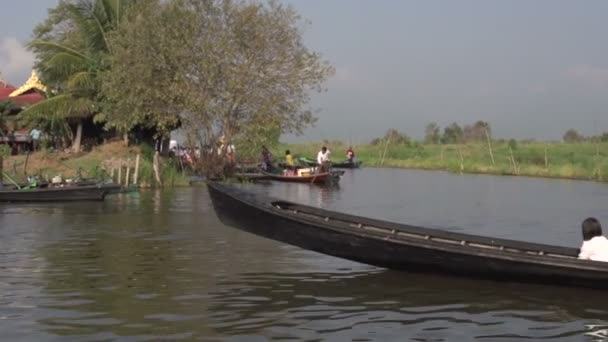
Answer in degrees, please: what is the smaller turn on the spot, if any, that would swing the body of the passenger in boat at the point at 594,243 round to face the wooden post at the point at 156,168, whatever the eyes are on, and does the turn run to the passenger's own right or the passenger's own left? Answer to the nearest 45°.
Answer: approximately 45° to the passenger's own left

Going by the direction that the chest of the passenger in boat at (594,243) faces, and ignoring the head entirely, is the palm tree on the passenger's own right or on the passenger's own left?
on the passenger's own left

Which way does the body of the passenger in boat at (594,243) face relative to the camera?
away from the camera
